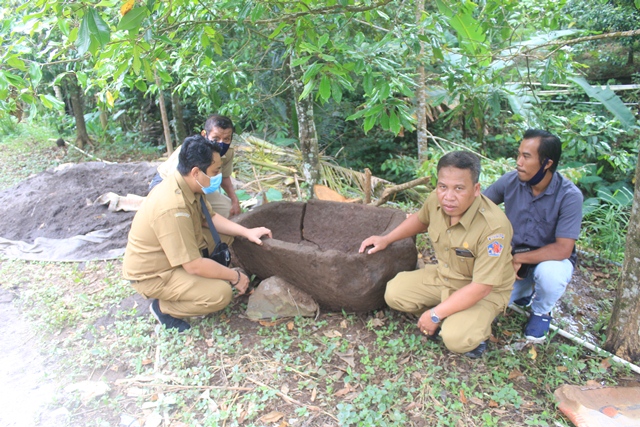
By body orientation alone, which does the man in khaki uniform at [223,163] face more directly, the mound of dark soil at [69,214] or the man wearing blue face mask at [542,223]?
the man wearing blue face mask

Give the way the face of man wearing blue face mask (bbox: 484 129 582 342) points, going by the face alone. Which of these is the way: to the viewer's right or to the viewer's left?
to the viewer's left

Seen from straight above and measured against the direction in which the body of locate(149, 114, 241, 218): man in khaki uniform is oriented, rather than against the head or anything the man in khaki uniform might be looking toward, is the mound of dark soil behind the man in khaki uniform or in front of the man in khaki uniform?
behind

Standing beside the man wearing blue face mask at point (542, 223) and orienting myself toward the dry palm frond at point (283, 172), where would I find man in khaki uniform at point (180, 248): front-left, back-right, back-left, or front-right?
front-left

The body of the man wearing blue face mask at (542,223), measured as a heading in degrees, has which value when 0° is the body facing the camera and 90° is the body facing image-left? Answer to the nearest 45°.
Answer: approximately 45°

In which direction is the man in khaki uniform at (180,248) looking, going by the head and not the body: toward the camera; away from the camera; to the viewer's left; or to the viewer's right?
to the viewer's right

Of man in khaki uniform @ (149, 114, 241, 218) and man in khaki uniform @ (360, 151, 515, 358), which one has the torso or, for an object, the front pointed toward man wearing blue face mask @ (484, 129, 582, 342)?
man in khaki uniform @ (149, 114, 241, 218)

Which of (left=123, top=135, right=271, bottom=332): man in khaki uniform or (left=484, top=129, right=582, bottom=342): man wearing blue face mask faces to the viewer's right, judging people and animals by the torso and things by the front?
the man in khaki uniform

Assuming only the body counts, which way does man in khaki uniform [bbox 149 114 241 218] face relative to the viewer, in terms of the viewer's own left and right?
facing the viewer and to the right of the viewer

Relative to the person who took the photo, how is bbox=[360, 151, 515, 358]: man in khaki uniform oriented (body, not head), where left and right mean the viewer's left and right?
facing the viewer and to the left of the viewer

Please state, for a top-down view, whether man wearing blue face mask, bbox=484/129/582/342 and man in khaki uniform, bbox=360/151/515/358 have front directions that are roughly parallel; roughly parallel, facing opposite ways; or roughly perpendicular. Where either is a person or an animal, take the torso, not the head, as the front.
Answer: roughly parallel

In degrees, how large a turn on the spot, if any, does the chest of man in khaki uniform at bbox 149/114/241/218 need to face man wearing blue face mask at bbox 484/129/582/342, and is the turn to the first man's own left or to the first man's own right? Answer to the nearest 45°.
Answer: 0° — they already face them

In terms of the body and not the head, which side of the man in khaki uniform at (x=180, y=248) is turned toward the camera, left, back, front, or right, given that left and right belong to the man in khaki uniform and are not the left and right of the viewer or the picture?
right
